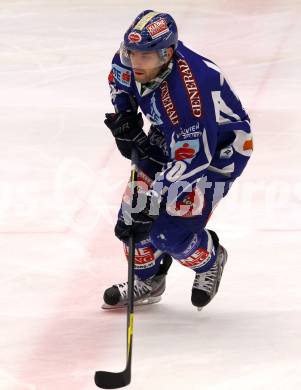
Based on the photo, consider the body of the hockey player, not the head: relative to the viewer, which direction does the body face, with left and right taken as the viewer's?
facing the viewer and to the left of the viewer

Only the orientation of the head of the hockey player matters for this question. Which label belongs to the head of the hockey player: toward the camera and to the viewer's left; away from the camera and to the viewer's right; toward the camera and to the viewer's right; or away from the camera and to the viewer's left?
toward the camera and to the viewer's left
